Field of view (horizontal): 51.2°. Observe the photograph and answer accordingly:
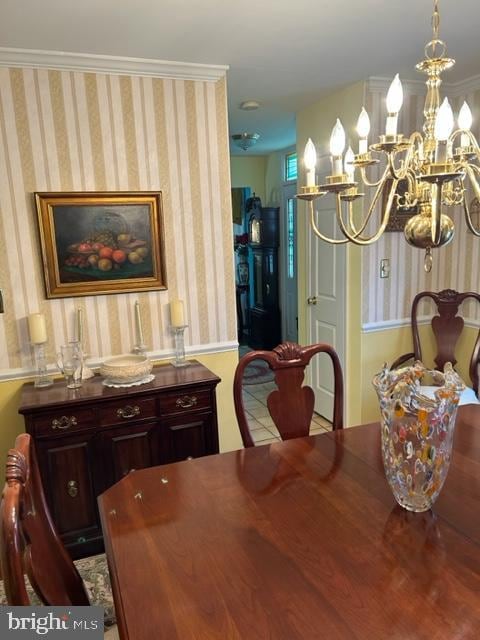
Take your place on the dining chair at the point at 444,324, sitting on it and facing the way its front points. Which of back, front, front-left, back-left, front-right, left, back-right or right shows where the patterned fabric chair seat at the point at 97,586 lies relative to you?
front

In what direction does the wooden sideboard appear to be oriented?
toward the camera

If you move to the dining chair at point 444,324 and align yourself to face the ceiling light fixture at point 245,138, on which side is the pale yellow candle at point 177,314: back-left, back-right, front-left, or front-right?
front-left

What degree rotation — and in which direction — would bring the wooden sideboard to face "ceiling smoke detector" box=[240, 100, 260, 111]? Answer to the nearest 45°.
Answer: approximately 135° to its left

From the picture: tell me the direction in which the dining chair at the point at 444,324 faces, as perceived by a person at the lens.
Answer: facing the viewer and to the left of the viewer

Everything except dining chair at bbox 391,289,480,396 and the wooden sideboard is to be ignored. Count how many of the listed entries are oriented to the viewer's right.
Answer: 0

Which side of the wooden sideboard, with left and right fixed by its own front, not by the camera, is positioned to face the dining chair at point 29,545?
front

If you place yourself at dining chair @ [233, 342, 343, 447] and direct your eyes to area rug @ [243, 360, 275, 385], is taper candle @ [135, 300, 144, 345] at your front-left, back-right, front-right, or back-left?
front-left

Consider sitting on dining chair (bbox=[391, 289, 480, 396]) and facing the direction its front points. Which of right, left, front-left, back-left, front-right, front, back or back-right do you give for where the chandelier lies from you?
front-left
